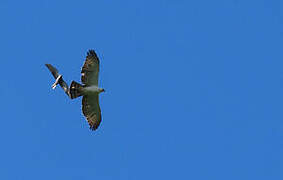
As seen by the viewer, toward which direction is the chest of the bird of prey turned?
to the viewer's right
